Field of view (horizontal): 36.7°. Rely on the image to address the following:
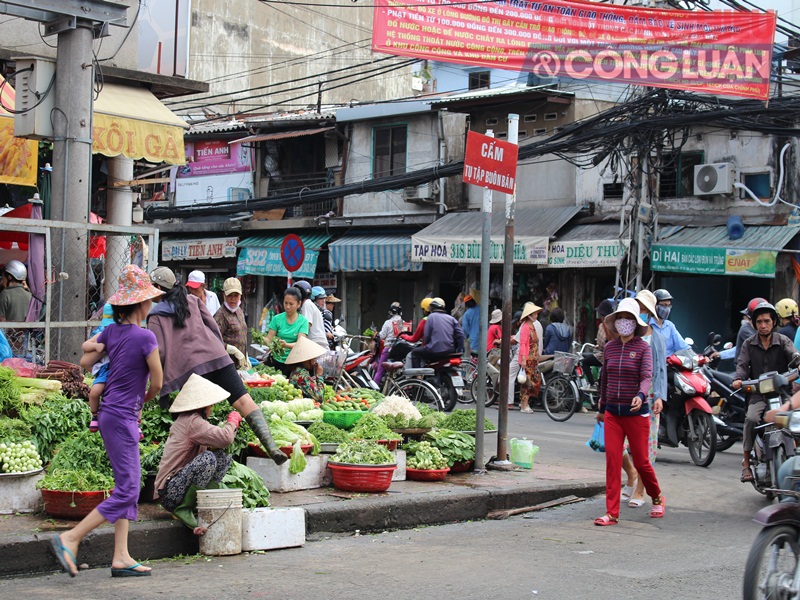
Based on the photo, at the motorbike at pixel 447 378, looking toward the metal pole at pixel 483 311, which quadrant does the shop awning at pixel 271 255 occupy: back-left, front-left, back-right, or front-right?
back-right

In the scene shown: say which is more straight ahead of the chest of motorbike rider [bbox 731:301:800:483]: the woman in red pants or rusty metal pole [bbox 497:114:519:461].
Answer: the woman in red pants

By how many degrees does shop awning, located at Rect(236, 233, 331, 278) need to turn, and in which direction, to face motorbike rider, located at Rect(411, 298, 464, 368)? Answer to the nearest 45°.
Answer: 0° — it already faces them

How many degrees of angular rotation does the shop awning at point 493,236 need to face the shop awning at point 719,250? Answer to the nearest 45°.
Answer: approximately 45° to its left

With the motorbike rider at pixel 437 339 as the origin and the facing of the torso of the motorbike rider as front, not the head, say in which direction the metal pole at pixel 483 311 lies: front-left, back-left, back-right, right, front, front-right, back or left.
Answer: back-left

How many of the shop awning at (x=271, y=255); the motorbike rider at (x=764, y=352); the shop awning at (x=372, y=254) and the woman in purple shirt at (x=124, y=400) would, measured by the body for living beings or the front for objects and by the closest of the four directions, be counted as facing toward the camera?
3

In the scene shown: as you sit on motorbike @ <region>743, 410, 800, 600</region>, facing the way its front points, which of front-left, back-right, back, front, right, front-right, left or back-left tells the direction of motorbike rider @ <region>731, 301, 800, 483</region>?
back-right

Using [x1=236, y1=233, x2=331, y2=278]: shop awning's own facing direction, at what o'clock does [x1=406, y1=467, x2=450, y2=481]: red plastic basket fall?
The red plastic basket is roughly at 12 o'clock from the shop awning.

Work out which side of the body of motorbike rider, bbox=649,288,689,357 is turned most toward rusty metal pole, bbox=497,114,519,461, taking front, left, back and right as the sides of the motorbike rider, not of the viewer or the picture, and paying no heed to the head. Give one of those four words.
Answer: right
